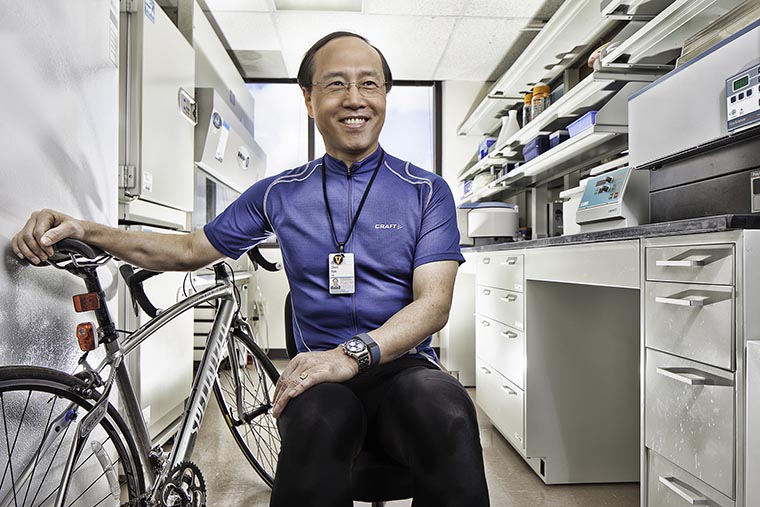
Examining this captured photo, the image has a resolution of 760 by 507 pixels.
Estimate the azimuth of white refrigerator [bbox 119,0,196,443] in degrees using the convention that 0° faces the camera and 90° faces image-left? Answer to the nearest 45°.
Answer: approximately 315°

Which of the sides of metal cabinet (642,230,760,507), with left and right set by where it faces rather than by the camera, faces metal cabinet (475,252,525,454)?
right

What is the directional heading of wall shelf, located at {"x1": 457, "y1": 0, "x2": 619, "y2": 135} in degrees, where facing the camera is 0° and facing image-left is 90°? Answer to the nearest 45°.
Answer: approximately 90°

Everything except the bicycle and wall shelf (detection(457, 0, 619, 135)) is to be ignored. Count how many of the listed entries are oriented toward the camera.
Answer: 0

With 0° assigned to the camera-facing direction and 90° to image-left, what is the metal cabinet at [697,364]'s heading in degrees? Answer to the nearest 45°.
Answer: approximately 45°

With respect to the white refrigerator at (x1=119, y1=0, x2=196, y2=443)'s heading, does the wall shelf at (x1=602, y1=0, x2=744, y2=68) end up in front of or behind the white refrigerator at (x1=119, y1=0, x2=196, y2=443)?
in front
